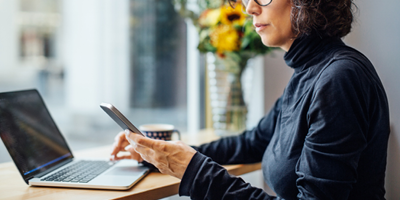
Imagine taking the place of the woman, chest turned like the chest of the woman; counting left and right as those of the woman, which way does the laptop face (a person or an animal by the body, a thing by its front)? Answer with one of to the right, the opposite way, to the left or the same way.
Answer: the opposite way

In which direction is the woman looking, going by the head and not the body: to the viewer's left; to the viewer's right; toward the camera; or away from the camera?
to the viewer's left

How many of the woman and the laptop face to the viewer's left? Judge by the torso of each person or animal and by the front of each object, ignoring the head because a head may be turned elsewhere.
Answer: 1

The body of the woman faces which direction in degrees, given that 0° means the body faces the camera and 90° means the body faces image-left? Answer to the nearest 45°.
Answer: approximately 90°

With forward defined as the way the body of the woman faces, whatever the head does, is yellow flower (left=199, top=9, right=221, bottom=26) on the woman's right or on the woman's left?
on the woman's right

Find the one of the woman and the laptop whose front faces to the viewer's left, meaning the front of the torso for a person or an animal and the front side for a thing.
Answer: the woman
